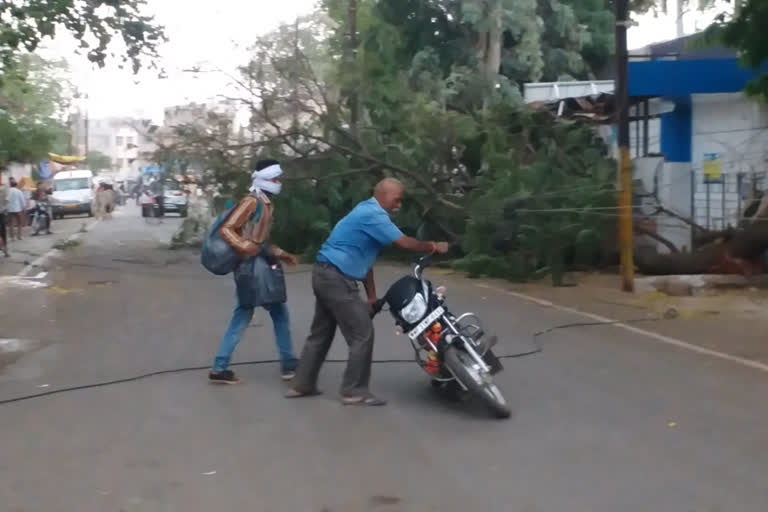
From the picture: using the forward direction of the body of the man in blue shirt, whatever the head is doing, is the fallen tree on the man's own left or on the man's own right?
on the man's own left

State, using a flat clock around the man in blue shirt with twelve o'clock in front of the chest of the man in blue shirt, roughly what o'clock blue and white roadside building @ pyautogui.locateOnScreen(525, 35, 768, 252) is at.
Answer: The blue and white roadside building is roughly at 10 o'clock from the man in blue shirt.

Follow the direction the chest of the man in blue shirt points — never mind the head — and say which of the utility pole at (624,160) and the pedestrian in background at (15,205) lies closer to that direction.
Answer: the utility pole

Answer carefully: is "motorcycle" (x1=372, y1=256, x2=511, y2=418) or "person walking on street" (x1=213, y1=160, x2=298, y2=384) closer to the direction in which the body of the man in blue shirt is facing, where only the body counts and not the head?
the motorcycle

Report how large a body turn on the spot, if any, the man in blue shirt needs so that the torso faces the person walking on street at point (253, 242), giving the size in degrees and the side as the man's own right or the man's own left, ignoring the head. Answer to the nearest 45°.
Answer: approximately 135° to the man's own left

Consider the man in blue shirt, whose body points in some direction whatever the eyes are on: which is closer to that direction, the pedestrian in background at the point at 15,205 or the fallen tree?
the fallen tree

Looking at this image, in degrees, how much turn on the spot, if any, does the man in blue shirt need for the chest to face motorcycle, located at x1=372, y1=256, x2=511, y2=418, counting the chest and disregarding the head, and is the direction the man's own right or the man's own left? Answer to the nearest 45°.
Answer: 0° — they already face it

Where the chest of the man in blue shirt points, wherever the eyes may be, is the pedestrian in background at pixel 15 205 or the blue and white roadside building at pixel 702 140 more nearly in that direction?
the blue and white roadside building

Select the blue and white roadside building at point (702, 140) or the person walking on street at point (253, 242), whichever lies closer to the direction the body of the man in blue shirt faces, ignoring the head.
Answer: the blue and white roadside building

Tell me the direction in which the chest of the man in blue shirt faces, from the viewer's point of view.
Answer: to the viewer's right

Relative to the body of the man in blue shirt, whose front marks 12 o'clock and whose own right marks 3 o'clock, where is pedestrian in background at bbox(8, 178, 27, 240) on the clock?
The pedestrian in background is roughly at 8 o'clock from the man in blue shirt.
